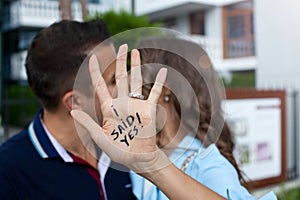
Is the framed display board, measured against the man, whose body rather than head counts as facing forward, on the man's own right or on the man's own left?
on the man's own left

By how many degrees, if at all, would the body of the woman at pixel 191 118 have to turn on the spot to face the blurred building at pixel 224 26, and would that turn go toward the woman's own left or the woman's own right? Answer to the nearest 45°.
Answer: approximately 135° to the woman's own right

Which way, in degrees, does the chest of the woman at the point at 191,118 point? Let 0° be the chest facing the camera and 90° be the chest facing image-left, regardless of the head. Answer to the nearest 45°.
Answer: approximately 45°

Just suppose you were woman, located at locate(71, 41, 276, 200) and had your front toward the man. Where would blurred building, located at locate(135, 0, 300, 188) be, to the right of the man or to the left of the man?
right

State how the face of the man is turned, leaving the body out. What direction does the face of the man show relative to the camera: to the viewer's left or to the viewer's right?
to the viewer's right

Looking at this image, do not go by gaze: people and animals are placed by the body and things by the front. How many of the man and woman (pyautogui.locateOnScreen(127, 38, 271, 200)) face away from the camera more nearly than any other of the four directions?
0

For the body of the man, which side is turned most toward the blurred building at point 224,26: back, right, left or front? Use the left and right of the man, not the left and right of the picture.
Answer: left

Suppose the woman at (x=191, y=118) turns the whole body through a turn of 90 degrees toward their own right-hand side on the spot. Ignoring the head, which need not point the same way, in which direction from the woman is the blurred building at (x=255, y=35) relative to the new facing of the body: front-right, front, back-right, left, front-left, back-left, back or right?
front-right

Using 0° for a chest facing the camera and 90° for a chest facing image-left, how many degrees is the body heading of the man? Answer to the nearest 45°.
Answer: approximately 315°

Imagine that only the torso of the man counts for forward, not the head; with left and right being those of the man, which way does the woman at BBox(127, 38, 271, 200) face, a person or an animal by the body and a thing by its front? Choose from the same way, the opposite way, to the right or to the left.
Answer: to the right
